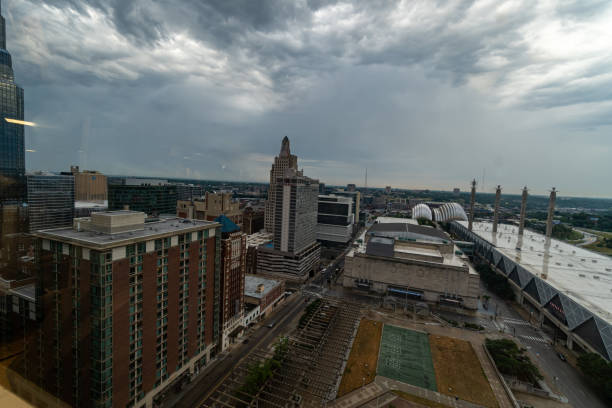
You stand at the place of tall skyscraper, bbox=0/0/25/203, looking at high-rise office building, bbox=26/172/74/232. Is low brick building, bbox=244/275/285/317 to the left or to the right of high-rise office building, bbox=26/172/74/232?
right

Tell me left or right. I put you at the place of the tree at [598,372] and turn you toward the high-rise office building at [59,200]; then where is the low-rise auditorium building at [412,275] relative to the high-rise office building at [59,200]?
right

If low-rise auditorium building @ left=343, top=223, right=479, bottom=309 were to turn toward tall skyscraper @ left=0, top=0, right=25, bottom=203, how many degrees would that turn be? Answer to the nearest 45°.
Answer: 0° — it already faces it

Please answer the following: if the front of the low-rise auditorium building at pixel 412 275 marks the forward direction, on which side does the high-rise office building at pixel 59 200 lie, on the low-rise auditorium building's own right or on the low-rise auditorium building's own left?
on the low-rise auditorium building's own right

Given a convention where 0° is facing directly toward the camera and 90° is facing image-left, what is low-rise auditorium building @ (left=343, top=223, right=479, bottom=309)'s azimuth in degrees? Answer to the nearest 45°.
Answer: approximately 0°

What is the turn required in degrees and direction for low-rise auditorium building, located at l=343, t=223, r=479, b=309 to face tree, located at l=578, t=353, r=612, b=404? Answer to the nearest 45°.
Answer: approximately 45° to its left

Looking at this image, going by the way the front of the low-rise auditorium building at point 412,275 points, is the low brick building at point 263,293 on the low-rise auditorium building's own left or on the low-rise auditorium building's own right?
on the low-rise auditorium building's own right

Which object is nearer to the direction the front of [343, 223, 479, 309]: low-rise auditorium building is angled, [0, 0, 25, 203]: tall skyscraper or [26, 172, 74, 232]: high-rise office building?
the tall skyscraper

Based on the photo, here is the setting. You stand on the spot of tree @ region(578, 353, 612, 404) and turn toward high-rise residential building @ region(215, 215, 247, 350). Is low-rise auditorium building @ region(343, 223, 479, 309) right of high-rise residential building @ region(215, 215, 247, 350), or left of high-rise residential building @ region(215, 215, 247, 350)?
right

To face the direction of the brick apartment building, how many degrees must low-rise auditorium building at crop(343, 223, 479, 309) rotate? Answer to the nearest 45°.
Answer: approximately 45° to its right
